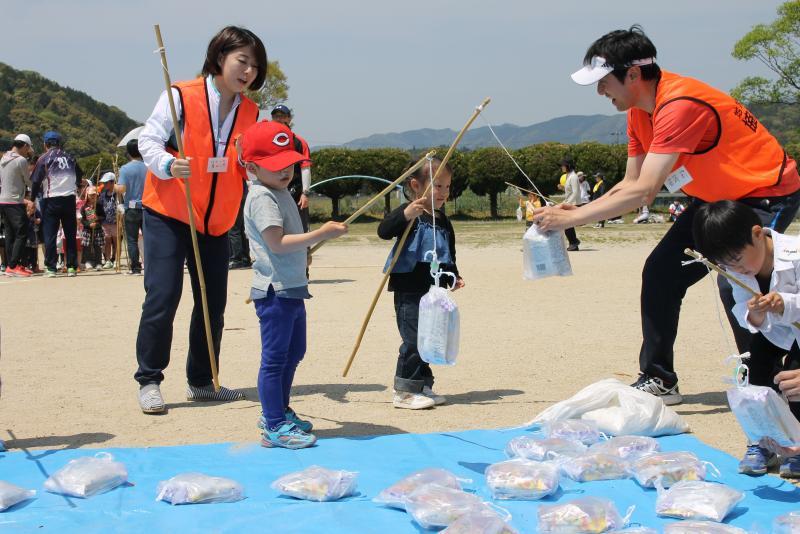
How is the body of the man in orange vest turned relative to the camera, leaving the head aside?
to the viewer's left

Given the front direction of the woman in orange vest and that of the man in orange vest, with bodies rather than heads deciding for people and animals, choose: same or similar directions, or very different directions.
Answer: very different directions

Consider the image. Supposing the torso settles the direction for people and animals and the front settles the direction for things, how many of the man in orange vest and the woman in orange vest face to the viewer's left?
1

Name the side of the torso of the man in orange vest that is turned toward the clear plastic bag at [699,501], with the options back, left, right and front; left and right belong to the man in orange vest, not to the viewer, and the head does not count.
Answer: left

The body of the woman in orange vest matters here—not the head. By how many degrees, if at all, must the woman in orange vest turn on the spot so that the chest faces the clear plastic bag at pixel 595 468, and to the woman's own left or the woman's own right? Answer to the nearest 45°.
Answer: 0° — they already face it

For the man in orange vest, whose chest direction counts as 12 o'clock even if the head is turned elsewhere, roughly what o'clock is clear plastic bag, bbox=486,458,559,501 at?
The clear plastic bag is roughly at 10 o'clock from the man in orange vest.

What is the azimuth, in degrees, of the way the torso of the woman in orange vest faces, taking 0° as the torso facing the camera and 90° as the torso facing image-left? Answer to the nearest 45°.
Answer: approximately 315°
